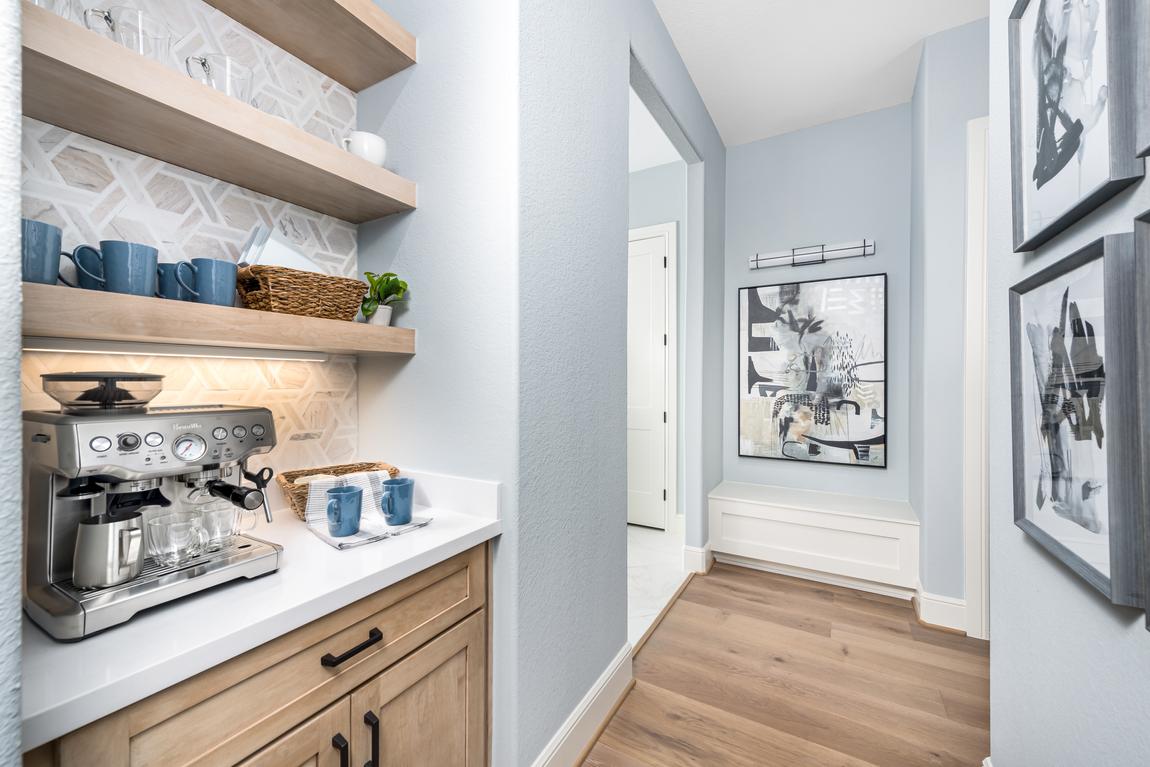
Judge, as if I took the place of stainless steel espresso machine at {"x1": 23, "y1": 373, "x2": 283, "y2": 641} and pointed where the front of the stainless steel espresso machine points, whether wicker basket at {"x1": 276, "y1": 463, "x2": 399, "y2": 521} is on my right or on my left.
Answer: on my left

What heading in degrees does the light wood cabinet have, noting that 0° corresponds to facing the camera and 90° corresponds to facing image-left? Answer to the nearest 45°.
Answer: approximately 315°

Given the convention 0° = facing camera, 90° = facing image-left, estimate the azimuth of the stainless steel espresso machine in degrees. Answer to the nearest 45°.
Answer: approximately 315°
